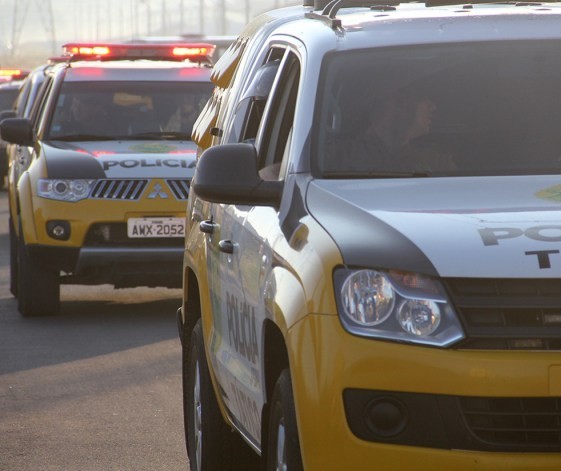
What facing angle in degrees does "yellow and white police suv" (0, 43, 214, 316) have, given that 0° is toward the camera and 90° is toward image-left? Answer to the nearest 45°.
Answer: approximately 0°

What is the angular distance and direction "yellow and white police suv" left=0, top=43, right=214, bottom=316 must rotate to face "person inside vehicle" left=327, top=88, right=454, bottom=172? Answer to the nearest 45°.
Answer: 0° — it already faces them

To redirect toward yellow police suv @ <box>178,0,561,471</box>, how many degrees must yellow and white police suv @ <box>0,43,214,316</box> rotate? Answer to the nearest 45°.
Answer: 0° — it already faces it
